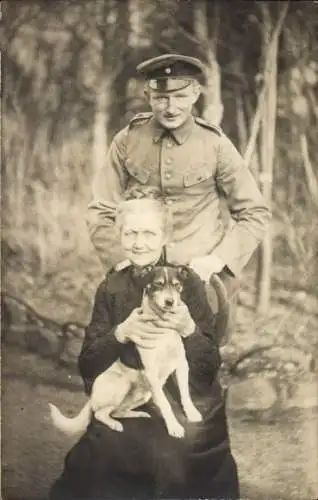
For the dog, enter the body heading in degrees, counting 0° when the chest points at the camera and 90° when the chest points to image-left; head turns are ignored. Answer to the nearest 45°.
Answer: approximately 315°

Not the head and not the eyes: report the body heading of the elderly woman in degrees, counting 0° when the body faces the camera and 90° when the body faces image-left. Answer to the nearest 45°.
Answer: approximately 0°

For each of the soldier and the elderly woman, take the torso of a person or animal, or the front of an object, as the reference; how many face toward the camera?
2
